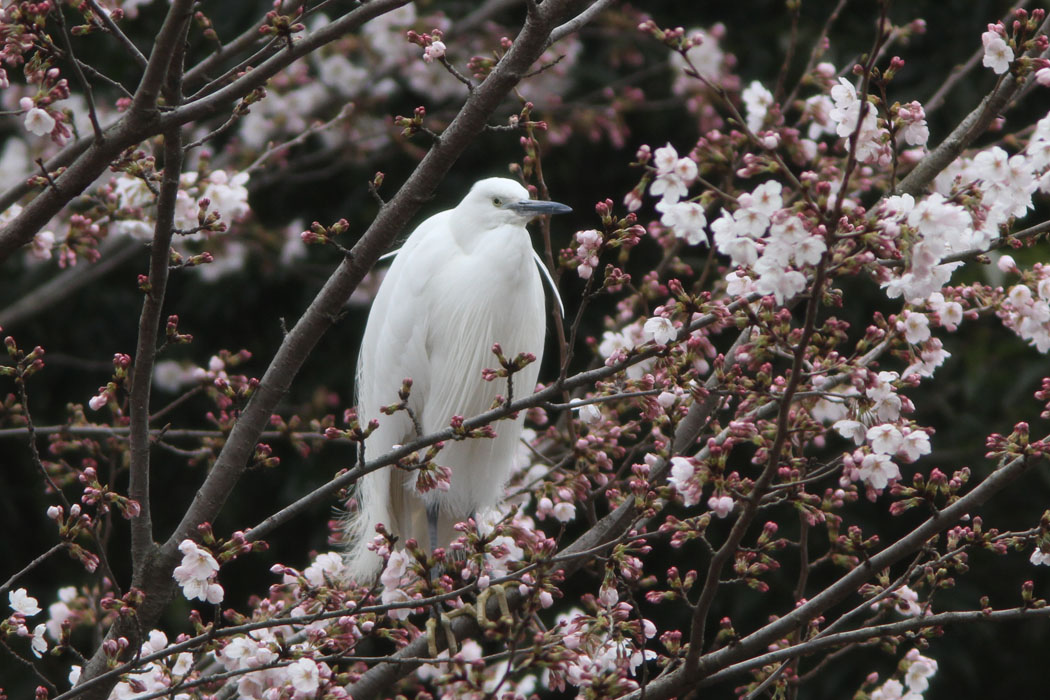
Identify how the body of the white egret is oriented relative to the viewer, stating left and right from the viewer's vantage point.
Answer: facing the viewer and to the right of the viewer
